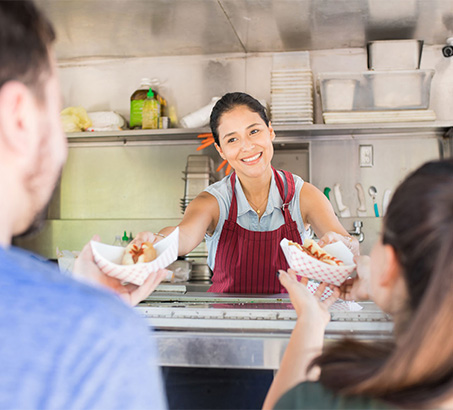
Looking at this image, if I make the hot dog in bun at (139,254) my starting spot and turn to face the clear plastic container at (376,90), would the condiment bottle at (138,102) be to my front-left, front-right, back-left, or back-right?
front-left

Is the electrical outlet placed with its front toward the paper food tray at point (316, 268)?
yes

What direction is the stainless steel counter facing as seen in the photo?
toward the camera

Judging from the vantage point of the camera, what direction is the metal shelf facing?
facing the viewer

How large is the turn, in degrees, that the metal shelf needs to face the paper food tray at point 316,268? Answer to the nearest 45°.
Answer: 0° — it already faces it

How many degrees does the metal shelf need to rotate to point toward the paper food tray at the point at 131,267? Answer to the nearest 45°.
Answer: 0° — it already faces it

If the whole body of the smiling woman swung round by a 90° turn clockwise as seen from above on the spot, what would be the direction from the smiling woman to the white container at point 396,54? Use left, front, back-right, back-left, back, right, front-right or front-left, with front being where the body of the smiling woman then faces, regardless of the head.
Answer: back-right
